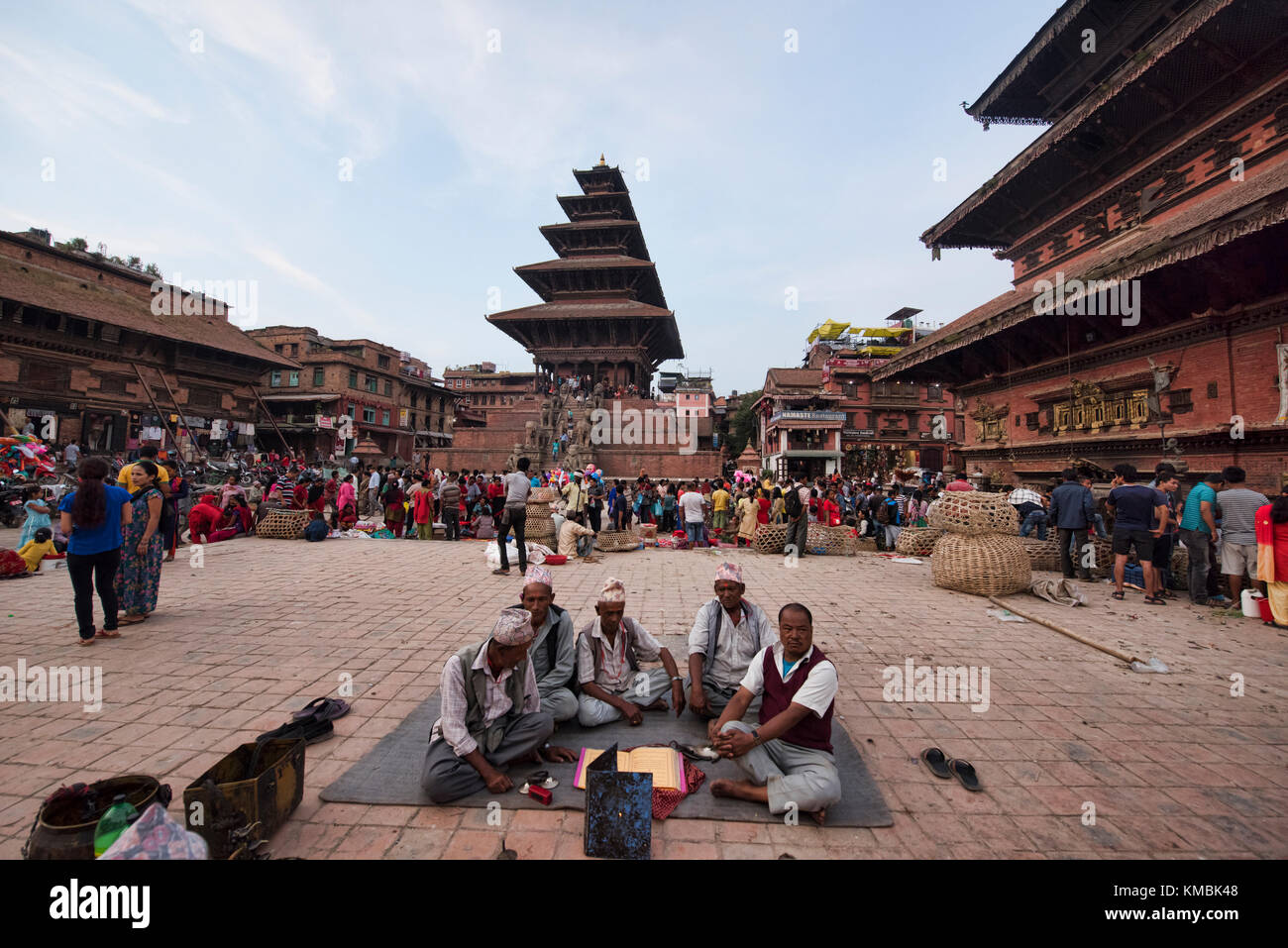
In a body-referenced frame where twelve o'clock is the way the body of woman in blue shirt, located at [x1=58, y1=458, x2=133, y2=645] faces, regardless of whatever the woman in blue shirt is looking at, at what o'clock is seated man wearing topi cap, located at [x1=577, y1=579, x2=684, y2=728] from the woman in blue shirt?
The seated man wearing topi cap is roughly at 5 o'clock from the woman in blue shirt.

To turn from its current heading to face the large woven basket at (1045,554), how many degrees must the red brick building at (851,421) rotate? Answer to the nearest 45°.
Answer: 0° — it already faces it

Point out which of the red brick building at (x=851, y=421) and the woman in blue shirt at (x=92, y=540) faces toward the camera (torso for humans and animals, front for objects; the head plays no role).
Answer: the red brick building

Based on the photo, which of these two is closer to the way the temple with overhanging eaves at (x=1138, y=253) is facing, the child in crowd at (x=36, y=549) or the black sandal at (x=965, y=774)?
the child in crowd

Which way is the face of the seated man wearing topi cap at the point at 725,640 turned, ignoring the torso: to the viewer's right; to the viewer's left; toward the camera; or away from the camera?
toward the camera

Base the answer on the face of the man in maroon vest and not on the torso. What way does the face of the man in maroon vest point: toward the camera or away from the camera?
toward the camera

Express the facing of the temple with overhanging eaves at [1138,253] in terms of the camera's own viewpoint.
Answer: facing the viewer and to the left of the viewer

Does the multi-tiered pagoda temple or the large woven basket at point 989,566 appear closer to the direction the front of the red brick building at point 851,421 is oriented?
the large woven basket

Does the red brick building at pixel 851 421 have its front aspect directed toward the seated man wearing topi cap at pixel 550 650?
yes

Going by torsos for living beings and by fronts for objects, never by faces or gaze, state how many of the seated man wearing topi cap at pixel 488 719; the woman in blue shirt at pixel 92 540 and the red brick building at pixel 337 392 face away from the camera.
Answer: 1

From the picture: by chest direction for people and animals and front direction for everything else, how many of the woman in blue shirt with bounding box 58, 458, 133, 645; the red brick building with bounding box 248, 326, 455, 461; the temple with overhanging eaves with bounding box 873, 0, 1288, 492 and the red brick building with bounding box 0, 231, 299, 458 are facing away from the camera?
1

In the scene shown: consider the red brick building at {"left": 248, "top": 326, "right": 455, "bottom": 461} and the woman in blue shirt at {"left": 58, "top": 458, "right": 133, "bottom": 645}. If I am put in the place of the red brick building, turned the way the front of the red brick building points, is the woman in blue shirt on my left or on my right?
on my right

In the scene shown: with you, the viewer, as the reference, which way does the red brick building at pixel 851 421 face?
facing the viewer

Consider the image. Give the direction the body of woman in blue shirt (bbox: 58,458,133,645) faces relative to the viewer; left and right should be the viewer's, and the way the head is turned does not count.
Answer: facing away from the viewer

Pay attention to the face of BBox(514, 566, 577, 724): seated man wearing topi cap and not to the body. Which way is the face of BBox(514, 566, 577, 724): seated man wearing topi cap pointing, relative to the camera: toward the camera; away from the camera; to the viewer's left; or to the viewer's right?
toward the camera

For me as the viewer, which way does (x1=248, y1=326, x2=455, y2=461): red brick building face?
facing the viewer and to the right of the viewer
